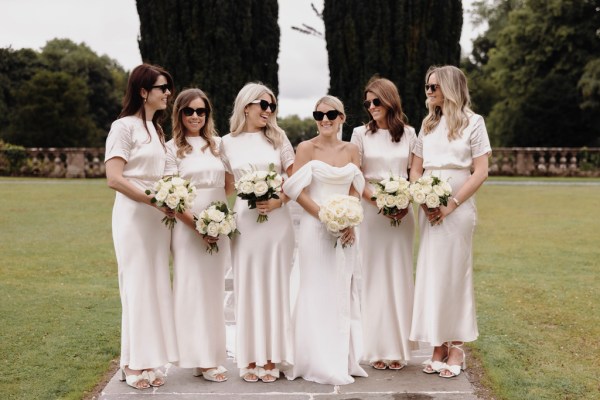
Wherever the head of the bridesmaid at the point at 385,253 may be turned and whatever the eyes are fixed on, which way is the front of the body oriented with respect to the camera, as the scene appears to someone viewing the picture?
toward the camera

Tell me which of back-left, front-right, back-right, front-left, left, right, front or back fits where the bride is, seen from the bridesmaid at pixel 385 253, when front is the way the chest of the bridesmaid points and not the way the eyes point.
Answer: front-right

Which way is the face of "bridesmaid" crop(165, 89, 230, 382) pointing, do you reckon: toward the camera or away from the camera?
toward the camera

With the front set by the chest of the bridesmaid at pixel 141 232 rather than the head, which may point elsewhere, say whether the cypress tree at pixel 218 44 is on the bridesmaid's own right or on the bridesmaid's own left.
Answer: on the bridesmaid's own left

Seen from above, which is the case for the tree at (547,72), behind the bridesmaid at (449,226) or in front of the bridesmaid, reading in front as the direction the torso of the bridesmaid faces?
behind

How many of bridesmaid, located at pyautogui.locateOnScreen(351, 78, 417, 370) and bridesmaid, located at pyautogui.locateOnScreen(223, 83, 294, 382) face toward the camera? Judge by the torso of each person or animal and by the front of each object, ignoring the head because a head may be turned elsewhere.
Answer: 2

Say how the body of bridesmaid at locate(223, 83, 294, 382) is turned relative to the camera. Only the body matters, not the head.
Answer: toward the camera

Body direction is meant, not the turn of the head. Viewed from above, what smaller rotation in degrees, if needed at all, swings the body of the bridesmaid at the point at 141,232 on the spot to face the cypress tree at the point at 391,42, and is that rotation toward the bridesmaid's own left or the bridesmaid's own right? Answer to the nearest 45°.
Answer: approximately 90° to the bridesmaid's own left

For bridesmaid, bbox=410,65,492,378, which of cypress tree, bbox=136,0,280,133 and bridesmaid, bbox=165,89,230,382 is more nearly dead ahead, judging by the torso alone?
the bridesmaid

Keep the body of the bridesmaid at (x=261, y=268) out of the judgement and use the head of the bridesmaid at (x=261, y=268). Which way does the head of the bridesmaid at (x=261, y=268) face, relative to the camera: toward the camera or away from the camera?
toward the camera

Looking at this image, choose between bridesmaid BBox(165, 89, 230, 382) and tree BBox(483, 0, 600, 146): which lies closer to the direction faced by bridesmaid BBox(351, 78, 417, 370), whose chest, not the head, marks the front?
the bridesmaid

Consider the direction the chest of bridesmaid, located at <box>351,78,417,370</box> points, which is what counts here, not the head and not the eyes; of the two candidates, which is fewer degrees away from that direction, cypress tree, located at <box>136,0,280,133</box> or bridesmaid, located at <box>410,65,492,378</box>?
the bridesmaid

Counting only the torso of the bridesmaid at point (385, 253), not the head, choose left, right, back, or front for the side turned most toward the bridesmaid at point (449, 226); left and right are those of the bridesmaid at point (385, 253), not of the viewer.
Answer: left

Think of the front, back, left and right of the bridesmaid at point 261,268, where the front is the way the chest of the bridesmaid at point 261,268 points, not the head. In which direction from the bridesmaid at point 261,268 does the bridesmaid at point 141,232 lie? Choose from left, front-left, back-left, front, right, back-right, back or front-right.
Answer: right

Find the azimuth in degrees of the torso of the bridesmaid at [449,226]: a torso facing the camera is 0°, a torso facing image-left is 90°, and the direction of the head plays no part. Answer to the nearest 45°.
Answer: approximately 45°
